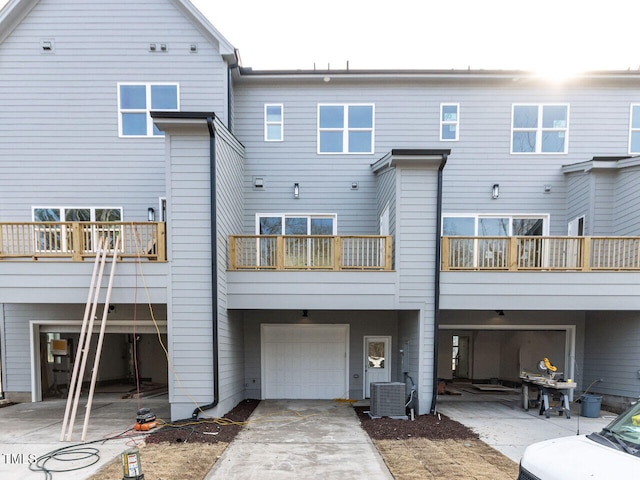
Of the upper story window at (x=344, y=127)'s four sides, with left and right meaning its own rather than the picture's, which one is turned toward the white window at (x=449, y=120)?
left

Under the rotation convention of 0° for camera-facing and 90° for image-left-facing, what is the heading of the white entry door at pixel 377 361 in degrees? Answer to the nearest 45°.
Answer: approximately 0°
